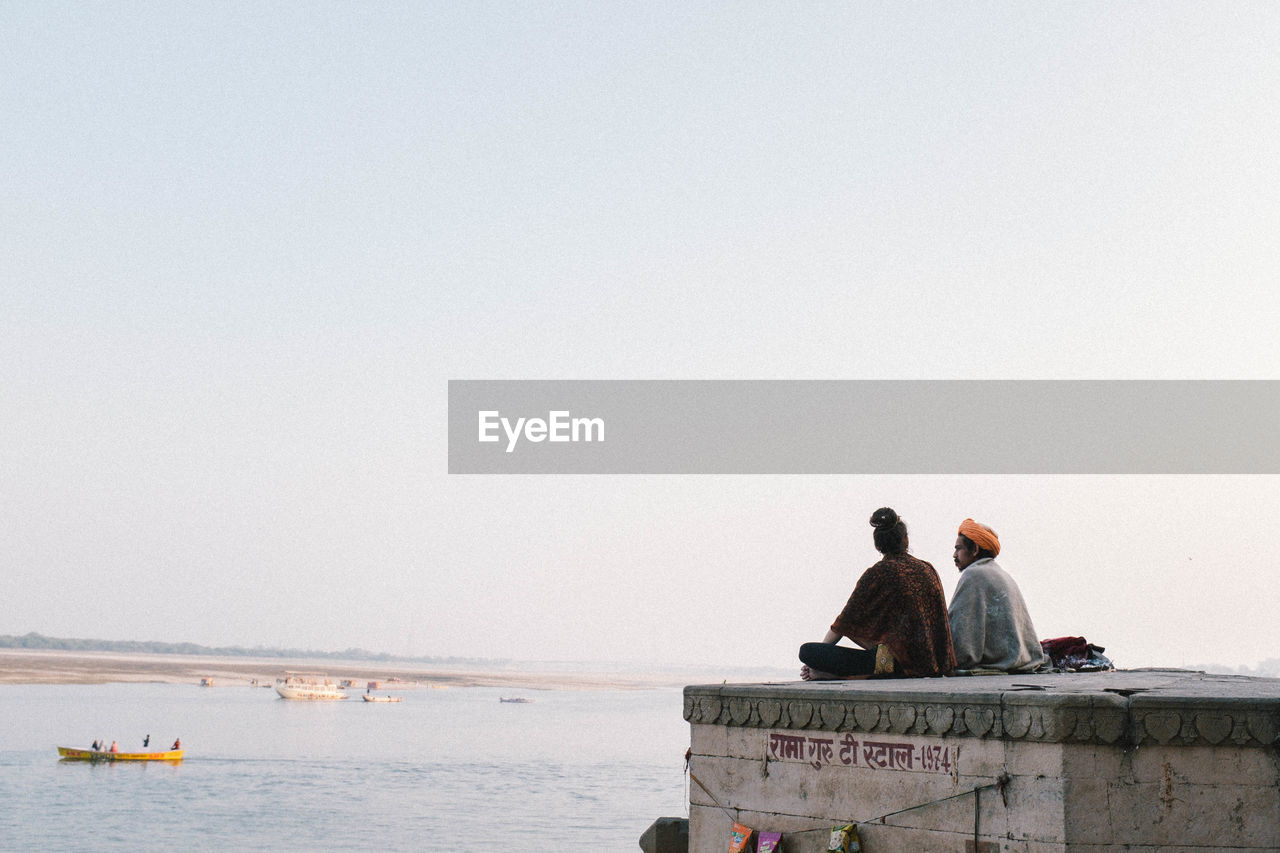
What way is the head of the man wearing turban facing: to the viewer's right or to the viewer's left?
to the viewer's left

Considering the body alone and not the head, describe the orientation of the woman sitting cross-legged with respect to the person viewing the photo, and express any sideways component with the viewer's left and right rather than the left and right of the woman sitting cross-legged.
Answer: facing away from the viewer and to the left of the viewer

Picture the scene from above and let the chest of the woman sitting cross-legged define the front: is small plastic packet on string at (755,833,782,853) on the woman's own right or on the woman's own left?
on the woman's own left

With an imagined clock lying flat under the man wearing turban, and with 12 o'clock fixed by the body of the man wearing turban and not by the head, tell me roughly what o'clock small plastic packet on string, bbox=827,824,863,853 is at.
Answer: The small plastic packet on string is roughly at 8 o'clock from the man wearing turban.

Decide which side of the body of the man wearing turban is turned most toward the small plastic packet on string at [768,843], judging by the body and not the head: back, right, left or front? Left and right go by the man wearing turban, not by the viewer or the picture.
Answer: left

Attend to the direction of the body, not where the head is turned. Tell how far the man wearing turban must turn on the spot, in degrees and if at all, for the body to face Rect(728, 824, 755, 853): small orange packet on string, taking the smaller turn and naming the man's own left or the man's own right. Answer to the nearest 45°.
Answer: approximately 90° to the man's own left

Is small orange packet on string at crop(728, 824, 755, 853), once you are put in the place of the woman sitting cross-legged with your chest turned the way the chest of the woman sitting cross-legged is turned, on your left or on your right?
on your left

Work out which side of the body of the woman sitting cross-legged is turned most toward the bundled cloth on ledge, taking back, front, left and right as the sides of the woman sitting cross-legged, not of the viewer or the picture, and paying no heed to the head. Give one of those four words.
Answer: right

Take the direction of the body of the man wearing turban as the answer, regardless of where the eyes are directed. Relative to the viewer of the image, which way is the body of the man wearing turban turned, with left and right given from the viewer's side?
facing away from the viewer and to the left of the viewer
